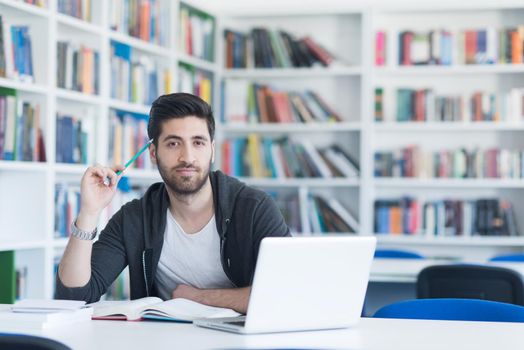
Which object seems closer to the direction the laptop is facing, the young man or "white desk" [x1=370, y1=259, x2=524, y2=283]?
the young man

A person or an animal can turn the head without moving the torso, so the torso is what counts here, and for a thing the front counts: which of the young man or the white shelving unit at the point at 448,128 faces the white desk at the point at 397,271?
the white shelving unit

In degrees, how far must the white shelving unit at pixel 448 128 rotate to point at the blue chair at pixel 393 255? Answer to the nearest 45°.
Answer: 0° — it already faces it

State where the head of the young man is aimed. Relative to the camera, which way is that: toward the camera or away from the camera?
toward the camera

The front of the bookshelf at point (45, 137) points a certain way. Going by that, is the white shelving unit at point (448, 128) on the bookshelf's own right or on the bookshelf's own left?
on the bookshelf's own left

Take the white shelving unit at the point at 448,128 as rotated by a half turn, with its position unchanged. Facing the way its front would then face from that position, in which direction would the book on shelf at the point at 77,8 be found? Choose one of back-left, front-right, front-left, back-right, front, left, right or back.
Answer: back-left

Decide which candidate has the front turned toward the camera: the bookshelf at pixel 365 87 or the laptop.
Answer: the bookshelf

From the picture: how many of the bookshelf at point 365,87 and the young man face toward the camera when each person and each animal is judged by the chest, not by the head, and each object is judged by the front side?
2

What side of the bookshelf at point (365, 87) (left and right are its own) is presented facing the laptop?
front

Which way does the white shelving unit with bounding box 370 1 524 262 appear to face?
toward the camera

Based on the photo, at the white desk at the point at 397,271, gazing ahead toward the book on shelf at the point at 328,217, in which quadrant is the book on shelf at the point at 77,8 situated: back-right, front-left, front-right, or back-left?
front-left

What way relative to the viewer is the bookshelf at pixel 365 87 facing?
toward the camera

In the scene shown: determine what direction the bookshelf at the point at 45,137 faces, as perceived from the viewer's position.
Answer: facing the viewer and to the right of the viewer

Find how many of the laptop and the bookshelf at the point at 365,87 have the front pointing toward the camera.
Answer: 1

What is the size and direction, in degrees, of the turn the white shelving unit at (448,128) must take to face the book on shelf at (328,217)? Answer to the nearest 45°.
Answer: approximately 90° to its right

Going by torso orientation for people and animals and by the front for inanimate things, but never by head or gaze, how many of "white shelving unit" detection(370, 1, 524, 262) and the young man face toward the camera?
2

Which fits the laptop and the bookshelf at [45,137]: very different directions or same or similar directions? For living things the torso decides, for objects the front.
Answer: very different directions

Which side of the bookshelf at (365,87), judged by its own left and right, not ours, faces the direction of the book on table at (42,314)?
front

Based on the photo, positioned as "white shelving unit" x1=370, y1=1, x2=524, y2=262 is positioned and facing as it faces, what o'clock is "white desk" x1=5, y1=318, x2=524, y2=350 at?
The white desk is roughly at 12 o'clock from the white shelving unit.

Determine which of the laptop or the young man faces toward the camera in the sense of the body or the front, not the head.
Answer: the young man

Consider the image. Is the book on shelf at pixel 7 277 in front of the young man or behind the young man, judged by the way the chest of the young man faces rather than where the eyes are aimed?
behind
